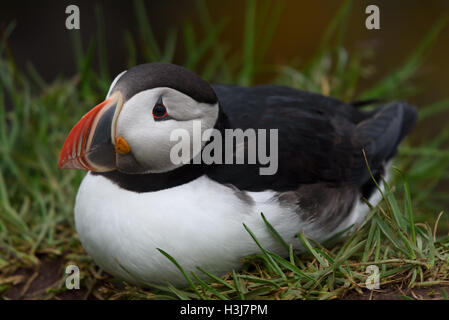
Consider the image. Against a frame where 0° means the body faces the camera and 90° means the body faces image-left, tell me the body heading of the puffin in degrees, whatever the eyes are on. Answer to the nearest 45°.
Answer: approximately 90°
